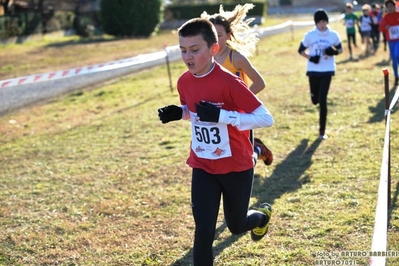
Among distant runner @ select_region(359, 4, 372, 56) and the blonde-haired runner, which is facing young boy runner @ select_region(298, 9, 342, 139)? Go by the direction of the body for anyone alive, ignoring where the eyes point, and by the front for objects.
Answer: the distant runner

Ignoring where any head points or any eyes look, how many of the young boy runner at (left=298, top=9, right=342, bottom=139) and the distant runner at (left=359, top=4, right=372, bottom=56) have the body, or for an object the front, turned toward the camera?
2

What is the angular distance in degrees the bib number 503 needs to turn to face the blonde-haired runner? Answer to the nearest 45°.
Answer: approximately 135° to its right

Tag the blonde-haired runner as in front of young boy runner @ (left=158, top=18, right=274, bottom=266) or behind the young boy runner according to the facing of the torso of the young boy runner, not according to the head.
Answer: behind

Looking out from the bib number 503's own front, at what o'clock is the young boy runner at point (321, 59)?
The young boy runner is roughly at 5 o'clock from the bib number 503.

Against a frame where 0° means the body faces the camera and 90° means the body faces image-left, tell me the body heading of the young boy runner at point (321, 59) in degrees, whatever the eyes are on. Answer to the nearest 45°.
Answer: approximately 0°
